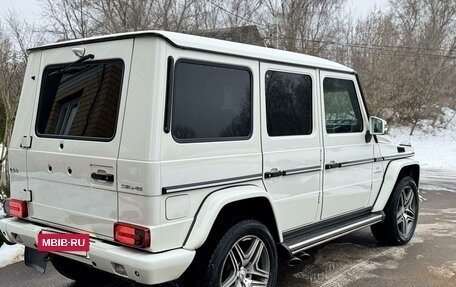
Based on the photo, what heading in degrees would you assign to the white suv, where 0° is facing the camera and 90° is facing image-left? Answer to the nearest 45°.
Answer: approximately 225°
